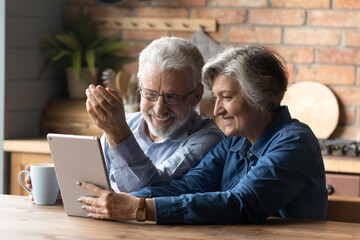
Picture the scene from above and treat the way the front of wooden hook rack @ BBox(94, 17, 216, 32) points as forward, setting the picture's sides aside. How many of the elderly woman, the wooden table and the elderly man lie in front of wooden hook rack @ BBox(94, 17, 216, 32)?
3

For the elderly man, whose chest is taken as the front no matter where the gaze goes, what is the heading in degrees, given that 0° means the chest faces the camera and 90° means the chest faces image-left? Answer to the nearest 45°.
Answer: approximately 45°

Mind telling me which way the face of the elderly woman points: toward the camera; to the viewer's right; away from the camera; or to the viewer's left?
to the viewer's left

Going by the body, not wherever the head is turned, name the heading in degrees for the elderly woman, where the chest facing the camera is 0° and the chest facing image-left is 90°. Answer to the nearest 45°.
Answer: approximately 45°
